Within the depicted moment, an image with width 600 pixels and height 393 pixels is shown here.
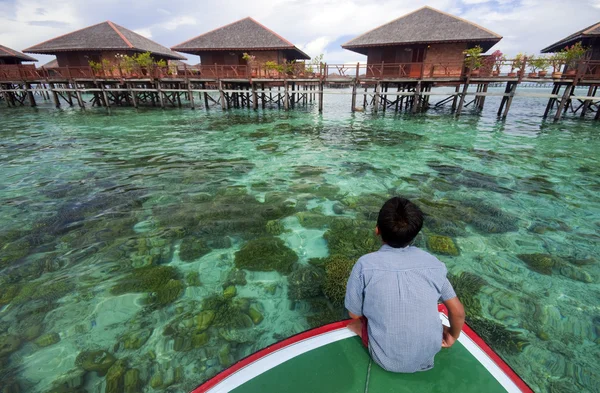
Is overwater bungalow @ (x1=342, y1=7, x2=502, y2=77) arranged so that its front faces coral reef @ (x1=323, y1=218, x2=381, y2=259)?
yes

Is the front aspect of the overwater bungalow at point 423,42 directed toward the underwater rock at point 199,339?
yes

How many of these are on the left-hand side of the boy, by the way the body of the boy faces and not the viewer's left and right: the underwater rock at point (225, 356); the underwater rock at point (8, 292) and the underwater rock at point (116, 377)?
3

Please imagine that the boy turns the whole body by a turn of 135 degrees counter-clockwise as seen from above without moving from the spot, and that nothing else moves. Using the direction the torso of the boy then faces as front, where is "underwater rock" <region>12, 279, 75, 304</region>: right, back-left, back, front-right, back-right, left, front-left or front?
front-right

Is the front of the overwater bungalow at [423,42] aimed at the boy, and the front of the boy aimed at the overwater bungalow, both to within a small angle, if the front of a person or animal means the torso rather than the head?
yes

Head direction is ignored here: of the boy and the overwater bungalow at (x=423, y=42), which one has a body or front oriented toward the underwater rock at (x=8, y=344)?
the overwater bungalow

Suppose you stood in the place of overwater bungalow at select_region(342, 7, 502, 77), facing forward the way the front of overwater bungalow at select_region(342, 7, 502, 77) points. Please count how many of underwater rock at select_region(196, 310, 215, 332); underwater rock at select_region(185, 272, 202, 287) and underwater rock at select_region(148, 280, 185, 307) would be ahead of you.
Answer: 3

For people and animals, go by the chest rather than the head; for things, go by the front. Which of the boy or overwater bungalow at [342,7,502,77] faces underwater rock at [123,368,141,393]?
the overwater bungalow

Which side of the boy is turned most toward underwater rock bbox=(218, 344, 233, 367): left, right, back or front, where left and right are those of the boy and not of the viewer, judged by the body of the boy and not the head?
left

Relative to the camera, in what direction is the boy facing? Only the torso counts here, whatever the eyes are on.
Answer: away from the camera

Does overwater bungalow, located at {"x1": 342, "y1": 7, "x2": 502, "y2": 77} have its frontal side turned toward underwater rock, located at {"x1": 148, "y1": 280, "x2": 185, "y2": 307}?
yes

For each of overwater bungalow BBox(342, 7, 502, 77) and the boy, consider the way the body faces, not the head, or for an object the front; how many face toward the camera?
1

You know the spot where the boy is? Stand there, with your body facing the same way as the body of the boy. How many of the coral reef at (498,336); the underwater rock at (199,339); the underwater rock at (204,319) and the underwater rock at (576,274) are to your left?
2

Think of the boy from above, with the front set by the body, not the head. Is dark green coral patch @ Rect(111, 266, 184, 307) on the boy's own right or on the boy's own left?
on the boy's own left

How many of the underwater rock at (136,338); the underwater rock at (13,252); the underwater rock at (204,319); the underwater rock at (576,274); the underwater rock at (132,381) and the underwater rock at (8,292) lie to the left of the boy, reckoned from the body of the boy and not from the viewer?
5

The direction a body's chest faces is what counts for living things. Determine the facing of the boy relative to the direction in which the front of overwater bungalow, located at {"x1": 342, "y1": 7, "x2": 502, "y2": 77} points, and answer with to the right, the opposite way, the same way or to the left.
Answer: the opposite way

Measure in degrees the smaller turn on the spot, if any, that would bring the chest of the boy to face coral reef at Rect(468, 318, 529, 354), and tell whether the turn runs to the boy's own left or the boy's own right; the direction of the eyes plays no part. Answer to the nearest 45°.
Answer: approximately 45° to the boy's own right

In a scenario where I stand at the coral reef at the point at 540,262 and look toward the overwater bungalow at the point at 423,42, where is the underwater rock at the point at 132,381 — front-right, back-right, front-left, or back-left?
back-left

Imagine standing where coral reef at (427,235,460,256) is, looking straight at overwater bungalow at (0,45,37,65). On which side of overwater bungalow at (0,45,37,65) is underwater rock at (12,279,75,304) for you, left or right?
left
